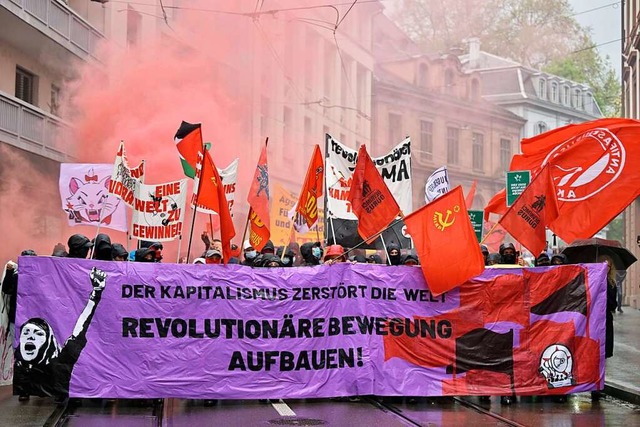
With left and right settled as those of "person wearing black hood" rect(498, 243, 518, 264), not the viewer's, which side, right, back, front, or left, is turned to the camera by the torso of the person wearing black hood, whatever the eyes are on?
front

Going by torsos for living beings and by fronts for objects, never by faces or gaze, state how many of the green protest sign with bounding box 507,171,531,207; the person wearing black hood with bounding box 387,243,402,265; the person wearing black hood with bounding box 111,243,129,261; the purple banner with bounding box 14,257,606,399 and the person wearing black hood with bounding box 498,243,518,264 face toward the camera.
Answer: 5

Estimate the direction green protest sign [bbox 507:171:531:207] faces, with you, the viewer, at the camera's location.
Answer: facing the viewer

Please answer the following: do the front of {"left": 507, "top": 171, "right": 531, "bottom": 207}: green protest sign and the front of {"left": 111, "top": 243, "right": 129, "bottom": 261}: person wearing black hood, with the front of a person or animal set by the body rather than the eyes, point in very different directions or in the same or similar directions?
same or similar directions

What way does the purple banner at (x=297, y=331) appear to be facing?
toward the camera

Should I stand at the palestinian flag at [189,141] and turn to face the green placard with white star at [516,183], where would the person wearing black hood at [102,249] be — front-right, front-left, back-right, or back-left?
back-right

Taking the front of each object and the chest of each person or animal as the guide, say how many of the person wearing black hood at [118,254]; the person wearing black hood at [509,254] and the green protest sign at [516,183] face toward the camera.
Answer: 3

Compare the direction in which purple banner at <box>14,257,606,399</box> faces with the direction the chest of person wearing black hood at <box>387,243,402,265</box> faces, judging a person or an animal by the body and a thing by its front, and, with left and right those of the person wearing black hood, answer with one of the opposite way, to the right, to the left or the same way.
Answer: the same way

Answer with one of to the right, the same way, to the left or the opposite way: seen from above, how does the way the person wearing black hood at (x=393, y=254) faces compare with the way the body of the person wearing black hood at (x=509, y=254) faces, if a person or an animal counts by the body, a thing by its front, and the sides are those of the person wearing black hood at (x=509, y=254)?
the same way

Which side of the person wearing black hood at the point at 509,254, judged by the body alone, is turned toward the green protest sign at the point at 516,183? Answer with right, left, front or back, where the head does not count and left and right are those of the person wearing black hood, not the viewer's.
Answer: back

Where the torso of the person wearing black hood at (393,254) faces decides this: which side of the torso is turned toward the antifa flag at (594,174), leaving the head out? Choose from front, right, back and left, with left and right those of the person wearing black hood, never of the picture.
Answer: left

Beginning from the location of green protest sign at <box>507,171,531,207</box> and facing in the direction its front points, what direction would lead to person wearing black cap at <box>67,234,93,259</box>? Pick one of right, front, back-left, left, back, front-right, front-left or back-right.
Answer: front-right
